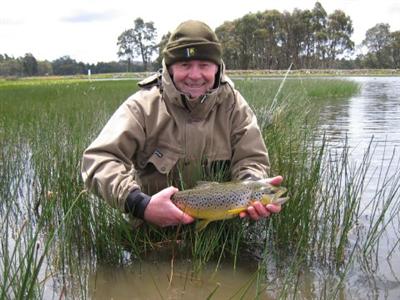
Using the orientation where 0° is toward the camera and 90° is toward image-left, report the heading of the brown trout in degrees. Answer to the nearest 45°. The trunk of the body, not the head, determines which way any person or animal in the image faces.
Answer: approximately 270°

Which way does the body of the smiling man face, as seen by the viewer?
toward the camera
